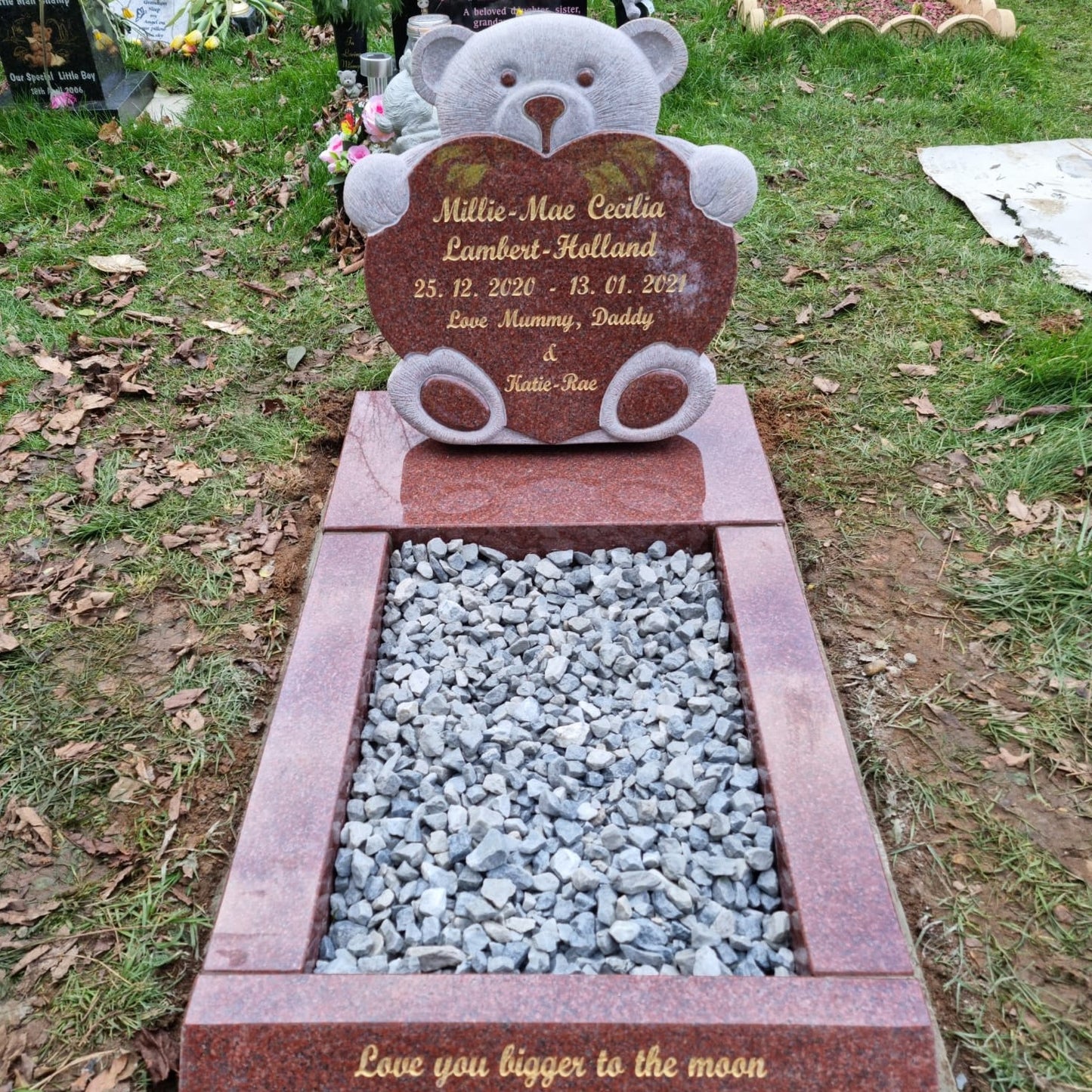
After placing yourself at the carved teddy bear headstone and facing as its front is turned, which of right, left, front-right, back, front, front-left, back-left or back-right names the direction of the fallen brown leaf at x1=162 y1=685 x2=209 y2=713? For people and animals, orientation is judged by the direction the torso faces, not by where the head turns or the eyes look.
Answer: front-right

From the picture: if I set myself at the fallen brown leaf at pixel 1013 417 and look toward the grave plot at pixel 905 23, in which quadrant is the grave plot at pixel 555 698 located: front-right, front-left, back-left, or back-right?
back-left

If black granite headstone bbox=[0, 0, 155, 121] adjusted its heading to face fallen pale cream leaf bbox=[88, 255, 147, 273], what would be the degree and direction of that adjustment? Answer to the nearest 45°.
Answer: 0° — it already faces it

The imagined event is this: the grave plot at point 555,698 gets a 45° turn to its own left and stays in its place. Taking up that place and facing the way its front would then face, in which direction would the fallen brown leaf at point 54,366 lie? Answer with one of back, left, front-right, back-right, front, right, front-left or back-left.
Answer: back

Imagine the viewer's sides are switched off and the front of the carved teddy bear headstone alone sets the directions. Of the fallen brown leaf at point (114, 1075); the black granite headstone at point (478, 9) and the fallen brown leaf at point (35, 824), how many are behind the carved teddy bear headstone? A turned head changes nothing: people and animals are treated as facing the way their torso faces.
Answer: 1

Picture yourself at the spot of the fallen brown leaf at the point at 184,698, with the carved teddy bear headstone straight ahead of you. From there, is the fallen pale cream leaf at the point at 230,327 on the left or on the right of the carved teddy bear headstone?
left

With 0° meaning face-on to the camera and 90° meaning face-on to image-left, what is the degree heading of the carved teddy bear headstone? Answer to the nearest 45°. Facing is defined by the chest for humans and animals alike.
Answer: approximately 0°

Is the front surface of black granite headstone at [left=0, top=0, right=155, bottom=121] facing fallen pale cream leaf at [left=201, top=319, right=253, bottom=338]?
yes

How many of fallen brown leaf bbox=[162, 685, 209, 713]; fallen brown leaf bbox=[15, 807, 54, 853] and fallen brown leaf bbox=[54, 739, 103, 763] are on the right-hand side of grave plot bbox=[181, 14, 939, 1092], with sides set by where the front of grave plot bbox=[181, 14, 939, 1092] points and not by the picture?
3

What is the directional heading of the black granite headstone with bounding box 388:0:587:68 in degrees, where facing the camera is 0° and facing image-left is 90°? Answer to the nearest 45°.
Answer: approximately 0°

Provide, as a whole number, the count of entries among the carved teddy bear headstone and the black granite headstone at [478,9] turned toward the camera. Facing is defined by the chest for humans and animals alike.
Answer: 2

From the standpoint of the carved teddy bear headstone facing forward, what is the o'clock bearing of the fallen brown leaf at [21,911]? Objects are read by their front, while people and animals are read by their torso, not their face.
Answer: The fallen brown leaf is roughly at 1 o'clock from the carved teddy bear headstone.

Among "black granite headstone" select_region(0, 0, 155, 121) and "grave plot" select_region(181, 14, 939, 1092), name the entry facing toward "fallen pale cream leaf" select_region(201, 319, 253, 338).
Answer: the black granite headstone

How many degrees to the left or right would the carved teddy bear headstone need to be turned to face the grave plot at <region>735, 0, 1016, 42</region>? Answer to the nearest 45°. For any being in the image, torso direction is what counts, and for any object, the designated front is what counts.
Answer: approximately 135° to its left

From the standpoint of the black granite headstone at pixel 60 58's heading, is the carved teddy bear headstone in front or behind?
in front
